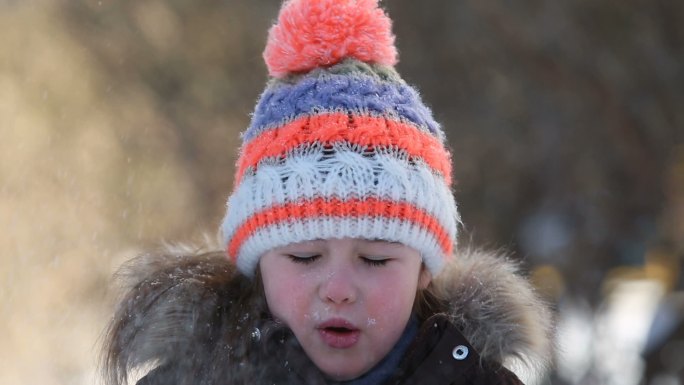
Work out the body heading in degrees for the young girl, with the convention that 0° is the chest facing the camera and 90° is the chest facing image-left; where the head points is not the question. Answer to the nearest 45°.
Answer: approximately 0°
